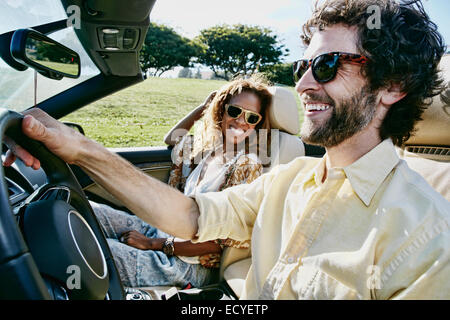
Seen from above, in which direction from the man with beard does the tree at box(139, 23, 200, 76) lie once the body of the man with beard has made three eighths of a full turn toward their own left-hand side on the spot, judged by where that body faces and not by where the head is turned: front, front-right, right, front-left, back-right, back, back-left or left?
left

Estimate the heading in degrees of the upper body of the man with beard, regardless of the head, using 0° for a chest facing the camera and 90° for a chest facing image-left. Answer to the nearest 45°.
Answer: approximately 45°

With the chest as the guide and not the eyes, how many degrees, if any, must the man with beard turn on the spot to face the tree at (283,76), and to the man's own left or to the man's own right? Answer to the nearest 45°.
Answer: approximately 135° to the man's own right

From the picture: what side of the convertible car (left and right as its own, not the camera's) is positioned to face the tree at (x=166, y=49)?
right

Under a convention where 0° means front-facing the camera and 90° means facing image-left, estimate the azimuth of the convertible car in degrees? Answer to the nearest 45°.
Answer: approximately 90°
